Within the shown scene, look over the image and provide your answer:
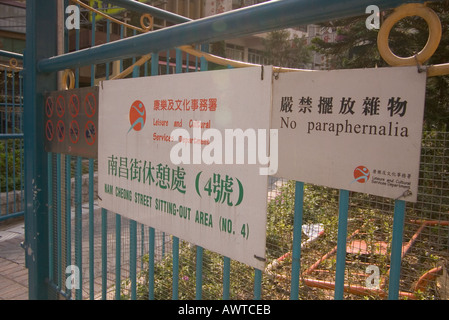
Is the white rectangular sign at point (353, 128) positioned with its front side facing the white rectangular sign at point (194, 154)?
no

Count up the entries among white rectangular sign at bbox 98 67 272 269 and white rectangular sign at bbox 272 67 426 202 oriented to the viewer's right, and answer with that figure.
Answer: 0

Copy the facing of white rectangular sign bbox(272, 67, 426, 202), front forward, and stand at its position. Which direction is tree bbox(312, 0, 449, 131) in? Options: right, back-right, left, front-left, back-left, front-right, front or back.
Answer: back-right

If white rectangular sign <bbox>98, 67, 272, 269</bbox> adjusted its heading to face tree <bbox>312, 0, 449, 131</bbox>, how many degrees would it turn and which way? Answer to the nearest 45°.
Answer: approximately 180°

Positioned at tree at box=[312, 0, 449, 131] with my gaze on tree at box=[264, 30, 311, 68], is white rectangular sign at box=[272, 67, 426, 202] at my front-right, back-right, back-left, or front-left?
back-left

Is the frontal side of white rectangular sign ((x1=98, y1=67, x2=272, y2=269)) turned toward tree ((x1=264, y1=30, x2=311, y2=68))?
no

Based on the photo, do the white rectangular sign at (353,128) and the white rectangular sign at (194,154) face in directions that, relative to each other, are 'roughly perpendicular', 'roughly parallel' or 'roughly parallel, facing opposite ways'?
roughly parallel

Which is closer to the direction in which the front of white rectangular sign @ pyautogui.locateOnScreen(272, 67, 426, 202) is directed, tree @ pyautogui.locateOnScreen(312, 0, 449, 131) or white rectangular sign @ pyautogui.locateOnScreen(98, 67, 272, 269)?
the white rectangular sign

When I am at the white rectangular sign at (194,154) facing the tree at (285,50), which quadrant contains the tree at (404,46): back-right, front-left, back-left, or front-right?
front-right

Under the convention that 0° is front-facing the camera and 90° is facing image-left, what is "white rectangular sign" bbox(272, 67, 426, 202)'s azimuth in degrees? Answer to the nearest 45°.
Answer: approximately 45°
